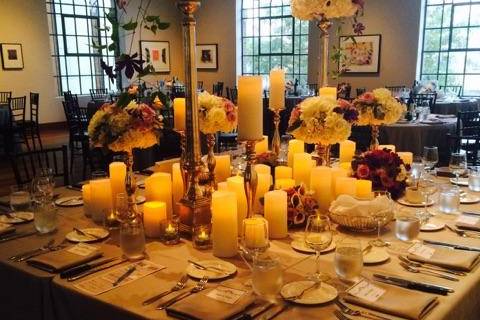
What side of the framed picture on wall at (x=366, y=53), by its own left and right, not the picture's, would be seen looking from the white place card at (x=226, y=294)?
front

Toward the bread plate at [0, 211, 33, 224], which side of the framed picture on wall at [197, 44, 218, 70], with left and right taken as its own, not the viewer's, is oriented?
front

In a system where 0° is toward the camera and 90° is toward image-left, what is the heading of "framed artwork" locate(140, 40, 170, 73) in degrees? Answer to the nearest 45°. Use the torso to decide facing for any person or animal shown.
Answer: approximately 0°

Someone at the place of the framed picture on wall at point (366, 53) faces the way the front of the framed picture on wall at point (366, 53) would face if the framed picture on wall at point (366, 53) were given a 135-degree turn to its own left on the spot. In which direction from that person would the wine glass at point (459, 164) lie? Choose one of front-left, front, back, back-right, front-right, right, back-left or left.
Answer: back-right

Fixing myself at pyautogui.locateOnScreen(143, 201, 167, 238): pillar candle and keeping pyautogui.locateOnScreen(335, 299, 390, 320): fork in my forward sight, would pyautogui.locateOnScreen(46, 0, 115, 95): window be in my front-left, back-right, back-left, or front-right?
back-left

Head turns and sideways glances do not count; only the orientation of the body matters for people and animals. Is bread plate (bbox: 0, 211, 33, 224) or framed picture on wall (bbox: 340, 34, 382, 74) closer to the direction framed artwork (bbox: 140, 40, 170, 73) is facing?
the bread plate

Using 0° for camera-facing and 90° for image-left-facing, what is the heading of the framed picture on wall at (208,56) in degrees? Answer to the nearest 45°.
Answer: approximately 0°

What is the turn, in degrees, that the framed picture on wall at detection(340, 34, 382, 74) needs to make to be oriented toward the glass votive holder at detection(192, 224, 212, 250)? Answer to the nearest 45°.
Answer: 0° — it already faces it

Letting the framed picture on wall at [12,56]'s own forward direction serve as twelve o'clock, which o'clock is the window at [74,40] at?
The window is roughly at 8 o'clock from the framed picture on wall.
